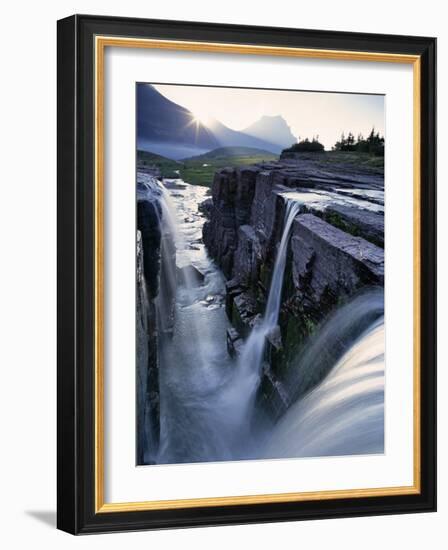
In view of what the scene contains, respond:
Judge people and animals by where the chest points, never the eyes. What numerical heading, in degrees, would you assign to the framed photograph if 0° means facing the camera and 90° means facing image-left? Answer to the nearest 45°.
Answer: approximately 315°
